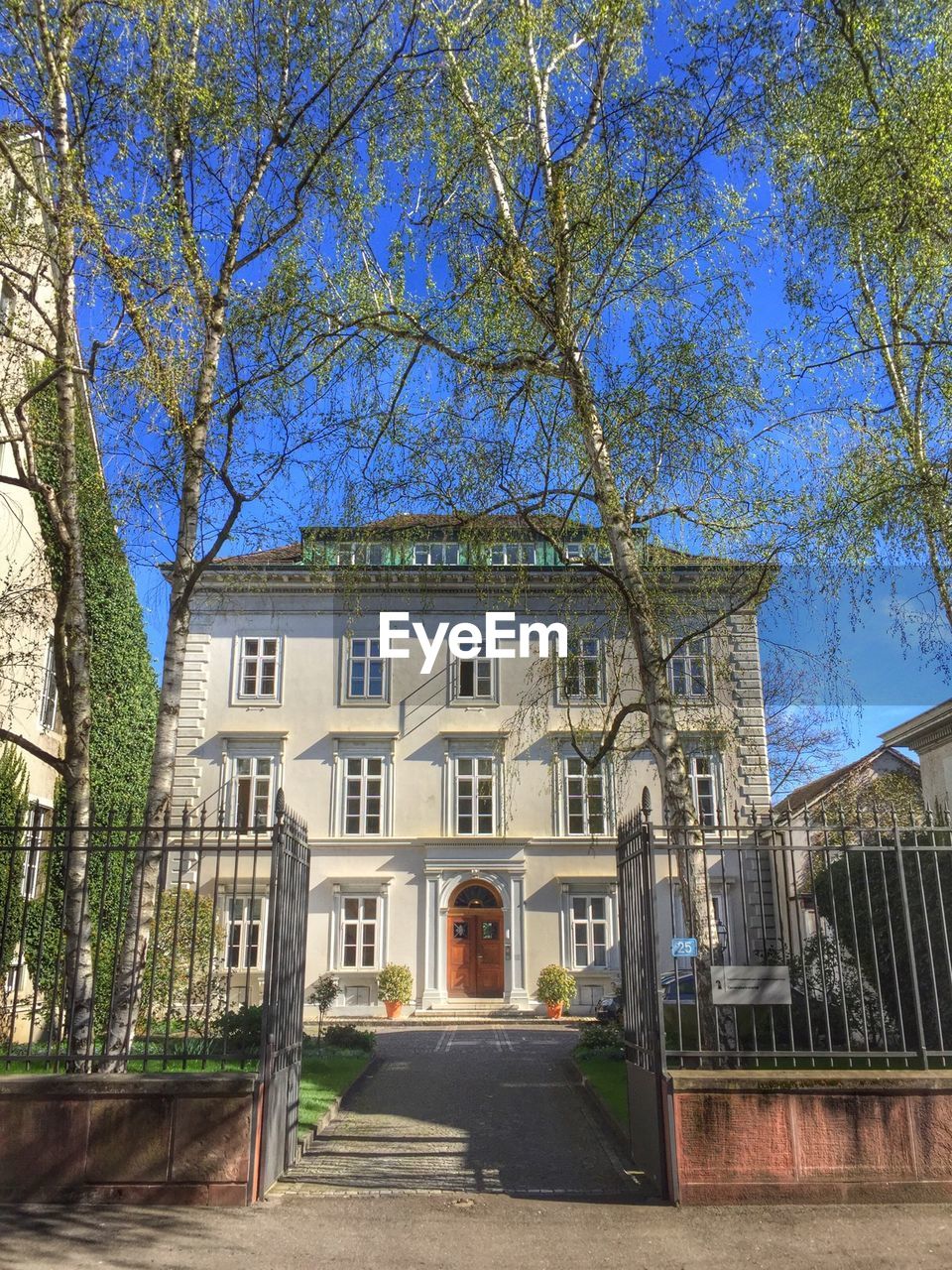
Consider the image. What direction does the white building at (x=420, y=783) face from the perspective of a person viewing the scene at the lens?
facing the viewer

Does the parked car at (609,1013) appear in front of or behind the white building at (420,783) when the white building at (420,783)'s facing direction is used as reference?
in front

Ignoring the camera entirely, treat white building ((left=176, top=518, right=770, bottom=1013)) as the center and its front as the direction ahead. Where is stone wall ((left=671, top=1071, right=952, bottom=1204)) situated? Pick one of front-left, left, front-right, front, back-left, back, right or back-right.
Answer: front

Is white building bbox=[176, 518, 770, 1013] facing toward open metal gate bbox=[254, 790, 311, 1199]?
yes

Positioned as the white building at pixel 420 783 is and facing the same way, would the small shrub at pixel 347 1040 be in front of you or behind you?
in front

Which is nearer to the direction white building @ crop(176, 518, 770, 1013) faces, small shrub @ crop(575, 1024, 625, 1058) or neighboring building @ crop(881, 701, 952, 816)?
the small shrub

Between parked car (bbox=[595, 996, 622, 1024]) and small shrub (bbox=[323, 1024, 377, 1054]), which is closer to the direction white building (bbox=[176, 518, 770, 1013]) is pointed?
the small shrub

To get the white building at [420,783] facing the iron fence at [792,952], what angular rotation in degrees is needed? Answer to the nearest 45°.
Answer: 0° — it already faces it

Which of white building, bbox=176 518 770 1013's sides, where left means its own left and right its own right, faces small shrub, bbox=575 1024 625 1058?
front

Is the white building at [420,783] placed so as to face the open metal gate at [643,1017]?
yes

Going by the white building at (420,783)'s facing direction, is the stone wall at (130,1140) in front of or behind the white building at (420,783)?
in front
